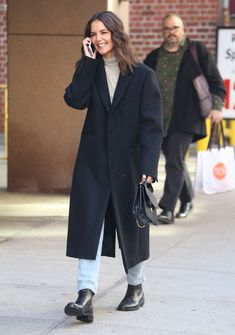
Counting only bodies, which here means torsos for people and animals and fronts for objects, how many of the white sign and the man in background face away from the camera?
0

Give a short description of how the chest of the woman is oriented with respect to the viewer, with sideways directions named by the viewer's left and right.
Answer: facing the viewer and to the left of the viewer

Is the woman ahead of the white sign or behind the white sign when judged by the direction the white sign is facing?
ahead

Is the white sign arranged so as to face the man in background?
yes

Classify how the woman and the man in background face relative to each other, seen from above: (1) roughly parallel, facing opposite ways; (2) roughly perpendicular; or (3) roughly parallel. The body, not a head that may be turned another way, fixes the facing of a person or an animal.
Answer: roughly parallel

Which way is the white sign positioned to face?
toward the camera

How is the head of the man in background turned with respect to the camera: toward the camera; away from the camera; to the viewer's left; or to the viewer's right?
toward the camera

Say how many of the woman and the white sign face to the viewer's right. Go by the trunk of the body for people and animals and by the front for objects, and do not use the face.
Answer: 0

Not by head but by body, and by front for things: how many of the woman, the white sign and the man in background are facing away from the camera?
0

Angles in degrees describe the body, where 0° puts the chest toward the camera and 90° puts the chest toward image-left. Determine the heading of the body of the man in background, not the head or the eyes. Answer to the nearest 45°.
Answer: approximately 45°
